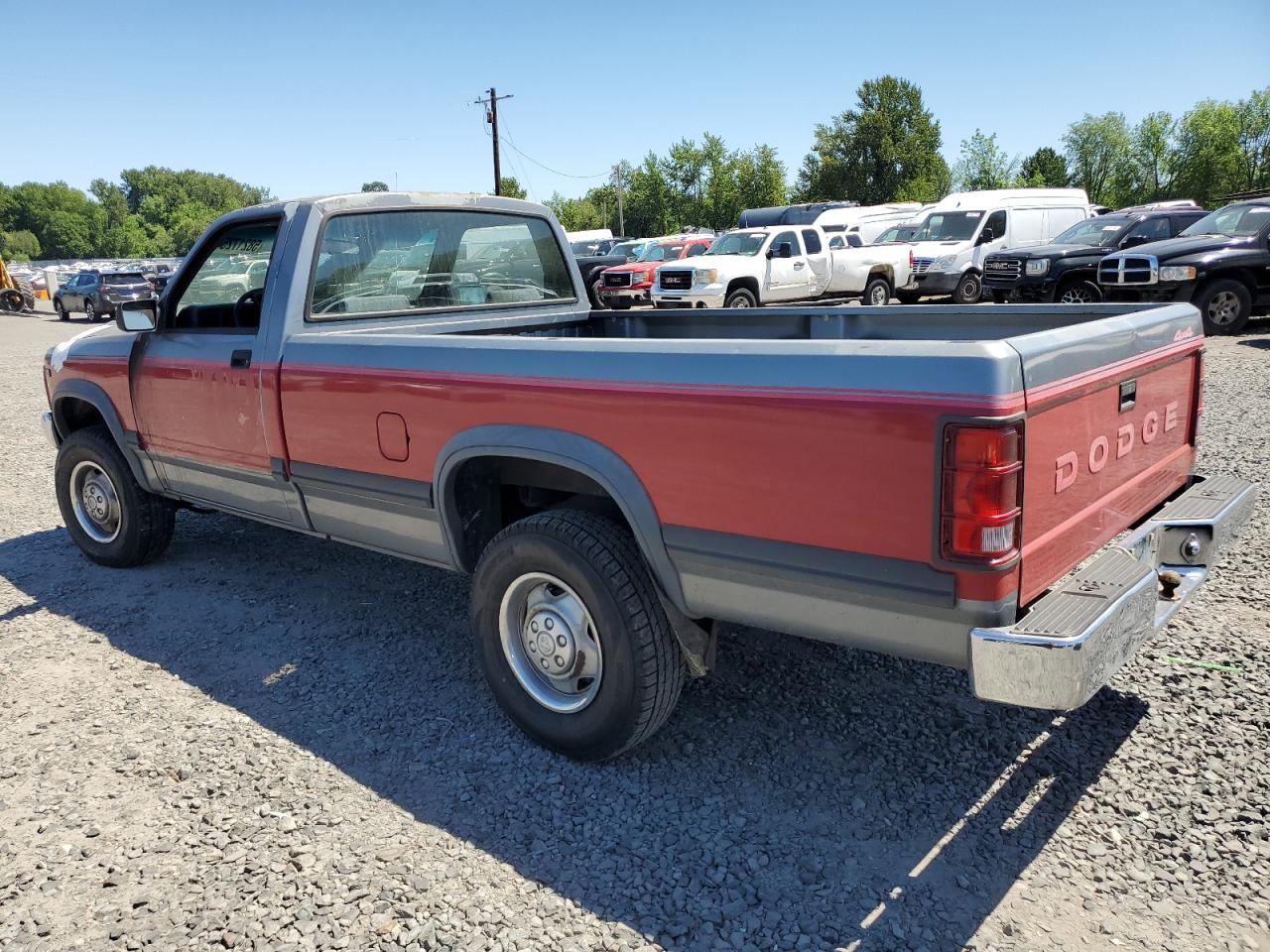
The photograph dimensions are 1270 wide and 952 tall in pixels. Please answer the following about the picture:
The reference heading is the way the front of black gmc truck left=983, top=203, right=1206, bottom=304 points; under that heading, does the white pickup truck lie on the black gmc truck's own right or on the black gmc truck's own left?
on the black gmc truck's own right

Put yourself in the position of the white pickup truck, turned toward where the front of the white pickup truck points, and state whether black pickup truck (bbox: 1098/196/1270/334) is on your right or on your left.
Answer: on your left

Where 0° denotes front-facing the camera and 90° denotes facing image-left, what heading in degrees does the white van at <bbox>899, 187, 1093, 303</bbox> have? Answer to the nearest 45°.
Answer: approximately 45°

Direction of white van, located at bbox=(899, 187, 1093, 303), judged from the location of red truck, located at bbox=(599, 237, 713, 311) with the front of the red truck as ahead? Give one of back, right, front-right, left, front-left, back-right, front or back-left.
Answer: back-left

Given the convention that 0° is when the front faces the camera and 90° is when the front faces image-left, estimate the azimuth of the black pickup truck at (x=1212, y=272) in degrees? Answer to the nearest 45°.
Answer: approximately 45°

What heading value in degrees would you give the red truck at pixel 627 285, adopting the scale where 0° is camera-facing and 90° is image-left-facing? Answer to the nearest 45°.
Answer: approximately 45°

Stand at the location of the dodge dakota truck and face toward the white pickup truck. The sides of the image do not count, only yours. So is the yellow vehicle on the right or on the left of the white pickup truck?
left

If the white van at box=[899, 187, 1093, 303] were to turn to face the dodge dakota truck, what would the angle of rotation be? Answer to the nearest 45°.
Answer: approximately 45° to its left
